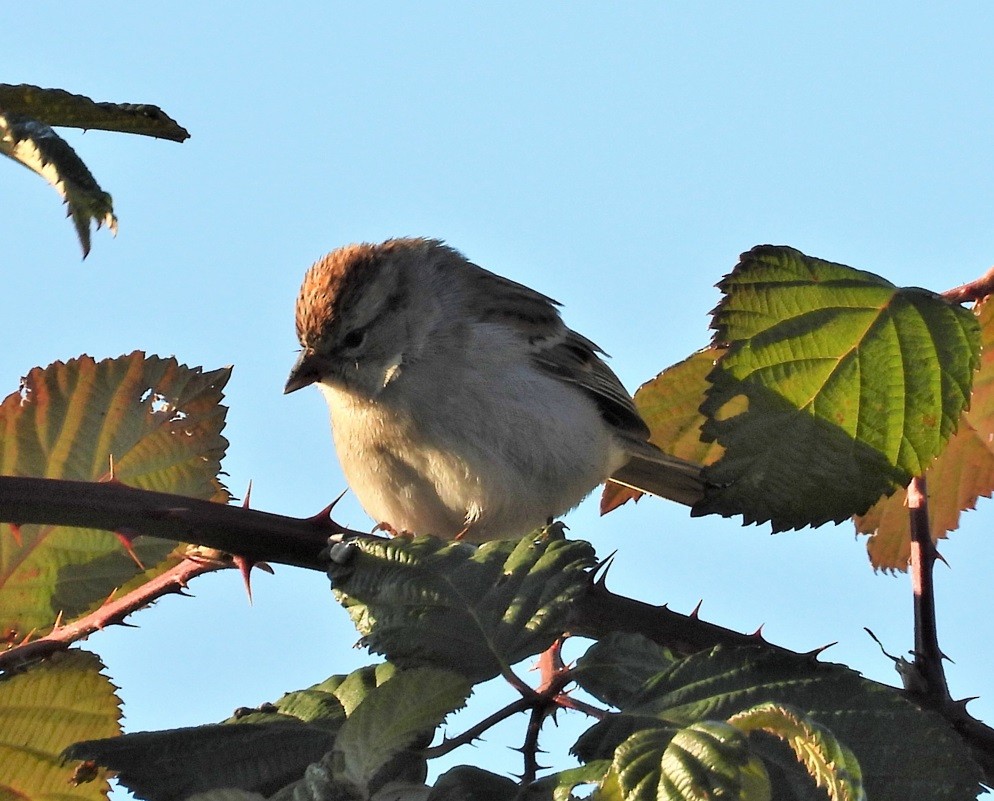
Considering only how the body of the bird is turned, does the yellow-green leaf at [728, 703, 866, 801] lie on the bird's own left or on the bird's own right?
on the bird's own left

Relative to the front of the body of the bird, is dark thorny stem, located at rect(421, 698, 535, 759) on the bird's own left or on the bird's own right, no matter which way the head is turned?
on the bird's own left

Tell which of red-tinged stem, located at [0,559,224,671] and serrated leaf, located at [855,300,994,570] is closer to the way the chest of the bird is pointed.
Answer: the red-tinged stem

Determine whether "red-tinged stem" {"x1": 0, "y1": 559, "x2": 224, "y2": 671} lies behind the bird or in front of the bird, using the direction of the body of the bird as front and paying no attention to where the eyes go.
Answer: in front

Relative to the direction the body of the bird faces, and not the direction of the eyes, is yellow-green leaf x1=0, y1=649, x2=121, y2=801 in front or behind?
in front

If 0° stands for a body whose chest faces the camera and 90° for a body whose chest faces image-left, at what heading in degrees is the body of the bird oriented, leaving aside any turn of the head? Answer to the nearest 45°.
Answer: approximately 45°

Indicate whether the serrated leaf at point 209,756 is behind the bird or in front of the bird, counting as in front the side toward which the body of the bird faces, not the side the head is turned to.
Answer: in front
